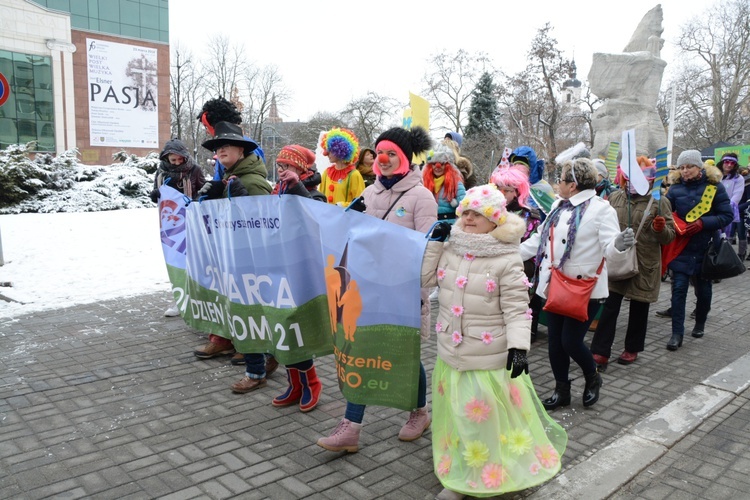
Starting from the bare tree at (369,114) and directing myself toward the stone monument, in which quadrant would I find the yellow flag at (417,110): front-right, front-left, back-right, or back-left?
front-right

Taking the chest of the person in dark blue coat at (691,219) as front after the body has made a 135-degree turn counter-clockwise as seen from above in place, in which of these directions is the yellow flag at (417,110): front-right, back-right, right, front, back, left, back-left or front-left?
back

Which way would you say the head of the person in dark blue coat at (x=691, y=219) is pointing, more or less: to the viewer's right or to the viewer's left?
to the viewer's left

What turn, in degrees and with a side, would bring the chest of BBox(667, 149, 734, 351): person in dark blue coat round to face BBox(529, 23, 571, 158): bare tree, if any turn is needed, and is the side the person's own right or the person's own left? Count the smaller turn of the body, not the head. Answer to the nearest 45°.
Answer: approximately 135° to the person's own right

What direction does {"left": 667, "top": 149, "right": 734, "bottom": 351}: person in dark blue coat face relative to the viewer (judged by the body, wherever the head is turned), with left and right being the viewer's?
facing the viewer and to the left of the viewer

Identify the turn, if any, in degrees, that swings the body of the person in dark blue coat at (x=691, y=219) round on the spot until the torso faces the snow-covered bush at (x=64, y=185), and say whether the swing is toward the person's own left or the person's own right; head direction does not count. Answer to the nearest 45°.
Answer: approximately 45° to the person's own right

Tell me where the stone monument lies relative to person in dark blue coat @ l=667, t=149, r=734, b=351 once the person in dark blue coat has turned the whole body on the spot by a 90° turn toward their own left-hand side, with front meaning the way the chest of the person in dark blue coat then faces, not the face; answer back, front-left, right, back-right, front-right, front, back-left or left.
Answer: back-left

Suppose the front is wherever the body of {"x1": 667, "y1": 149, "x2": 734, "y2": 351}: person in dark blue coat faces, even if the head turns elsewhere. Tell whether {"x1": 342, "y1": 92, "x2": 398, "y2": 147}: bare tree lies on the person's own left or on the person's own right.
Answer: on the person's own right
